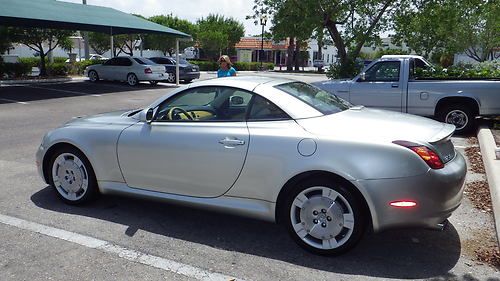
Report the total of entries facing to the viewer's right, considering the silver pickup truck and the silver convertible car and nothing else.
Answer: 0

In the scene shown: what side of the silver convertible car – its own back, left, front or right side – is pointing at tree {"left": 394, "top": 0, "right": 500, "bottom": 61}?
right

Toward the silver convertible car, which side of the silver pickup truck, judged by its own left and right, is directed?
left

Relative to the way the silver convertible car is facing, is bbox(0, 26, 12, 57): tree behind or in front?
in front

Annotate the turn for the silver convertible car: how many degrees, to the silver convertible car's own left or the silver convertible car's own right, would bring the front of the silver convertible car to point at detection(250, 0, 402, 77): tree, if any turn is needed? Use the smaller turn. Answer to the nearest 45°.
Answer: approximately 45° to the silver convertible car's own right

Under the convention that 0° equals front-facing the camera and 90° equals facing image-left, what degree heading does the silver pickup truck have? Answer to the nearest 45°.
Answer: approximately 90°

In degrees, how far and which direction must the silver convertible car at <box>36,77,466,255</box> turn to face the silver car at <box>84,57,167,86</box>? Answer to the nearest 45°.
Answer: approximately 45° to its right

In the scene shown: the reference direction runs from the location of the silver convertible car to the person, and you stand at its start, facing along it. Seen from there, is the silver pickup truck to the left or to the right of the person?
right

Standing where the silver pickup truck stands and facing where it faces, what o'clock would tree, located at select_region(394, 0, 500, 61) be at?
The tree is roughly at 3 o'clock from the silver pickup truck.

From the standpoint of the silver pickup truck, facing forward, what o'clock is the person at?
The person is roughly at 11 o'clock from the silver pickup truck.

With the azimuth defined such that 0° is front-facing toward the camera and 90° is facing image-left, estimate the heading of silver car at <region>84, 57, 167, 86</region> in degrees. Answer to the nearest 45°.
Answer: approximately 135°

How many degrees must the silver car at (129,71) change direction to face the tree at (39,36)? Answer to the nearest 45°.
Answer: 0° — it already faces it

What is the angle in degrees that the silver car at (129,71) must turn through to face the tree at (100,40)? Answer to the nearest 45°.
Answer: approximately 45° to its right
